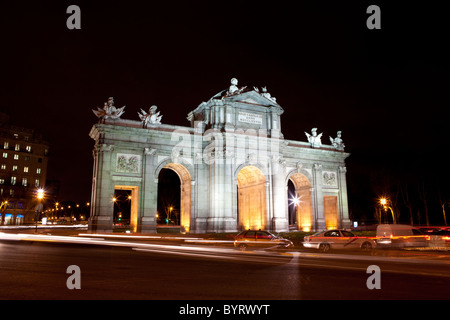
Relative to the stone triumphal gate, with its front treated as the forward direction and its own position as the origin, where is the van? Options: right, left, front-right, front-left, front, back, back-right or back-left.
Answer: front

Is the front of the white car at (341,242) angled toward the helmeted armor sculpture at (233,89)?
no

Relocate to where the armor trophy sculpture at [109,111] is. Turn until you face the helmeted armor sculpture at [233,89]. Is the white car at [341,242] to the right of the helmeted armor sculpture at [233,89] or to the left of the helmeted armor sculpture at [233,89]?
right

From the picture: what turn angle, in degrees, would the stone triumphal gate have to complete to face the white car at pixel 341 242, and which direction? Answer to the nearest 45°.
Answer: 0° — it already faces it

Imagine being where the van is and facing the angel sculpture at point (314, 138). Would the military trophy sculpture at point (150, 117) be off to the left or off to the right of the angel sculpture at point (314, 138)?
left

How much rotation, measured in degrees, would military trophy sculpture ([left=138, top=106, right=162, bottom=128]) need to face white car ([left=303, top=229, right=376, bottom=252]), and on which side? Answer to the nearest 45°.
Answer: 0° — it already faces it

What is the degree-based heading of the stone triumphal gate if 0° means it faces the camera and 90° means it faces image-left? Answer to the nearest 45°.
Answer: approximately 315°
